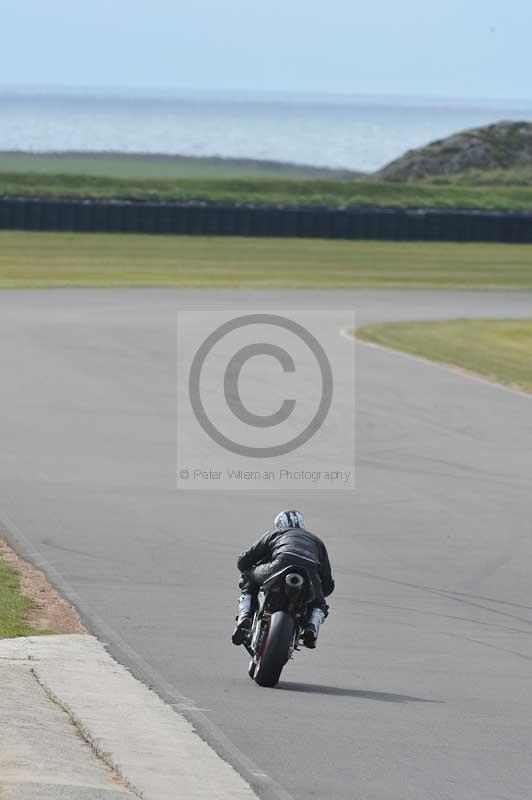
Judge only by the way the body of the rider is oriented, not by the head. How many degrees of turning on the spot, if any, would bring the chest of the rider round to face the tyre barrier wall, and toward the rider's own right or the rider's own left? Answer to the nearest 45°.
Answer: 0° — they already face it

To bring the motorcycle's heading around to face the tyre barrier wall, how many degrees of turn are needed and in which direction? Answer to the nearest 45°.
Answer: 0° — it already faces it

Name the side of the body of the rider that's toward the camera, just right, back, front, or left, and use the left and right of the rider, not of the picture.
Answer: back

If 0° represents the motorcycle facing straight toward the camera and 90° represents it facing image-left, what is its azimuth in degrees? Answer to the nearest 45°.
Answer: approximately 180°
